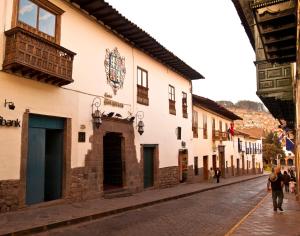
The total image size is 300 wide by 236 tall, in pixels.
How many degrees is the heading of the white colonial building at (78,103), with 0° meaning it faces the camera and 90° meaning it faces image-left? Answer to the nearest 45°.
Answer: approximately 315°

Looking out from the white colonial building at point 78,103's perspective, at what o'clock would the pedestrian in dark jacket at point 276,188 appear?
The pedestrian in dark jacket is roughly at 11 o'clock from the white colonial building.

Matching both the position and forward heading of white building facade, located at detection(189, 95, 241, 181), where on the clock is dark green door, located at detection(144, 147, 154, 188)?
The dark green door is roughly at 2 o'clock from the white building facade.

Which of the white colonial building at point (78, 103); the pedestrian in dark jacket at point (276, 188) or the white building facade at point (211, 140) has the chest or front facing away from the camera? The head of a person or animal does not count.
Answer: the pedestrian in dark jacket

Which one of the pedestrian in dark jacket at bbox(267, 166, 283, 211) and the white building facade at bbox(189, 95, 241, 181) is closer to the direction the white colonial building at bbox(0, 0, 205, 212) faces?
the pedestrian in dark jacket

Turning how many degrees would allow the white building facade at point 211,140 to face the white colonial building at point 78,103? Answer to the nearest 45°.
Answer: approximately 45° to its right

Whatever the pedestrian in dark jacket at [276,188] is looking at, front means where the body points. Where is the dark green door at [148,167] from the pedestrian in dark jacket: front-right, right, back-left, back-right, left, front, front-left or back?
front-left

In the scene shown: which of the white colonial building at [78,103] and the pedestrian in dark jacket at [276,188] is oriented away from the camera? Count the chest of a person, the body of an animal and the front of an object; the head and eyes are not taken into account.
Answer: the pedestrian in dark jacket

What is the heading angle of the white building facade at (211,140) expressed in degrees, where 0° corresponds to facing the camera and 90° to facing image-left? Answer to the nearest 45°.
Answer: approximately 315°

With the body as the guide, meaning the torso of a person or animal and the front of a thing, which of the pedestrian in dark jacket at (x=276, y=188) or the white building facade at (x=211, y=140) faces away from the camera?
the pedestrian in dark jacket

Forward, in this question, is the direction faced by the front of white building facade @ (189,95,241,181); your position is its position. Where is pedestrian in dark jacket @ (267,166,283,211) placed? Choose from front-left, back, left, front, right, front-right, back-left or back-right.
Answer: front-right
